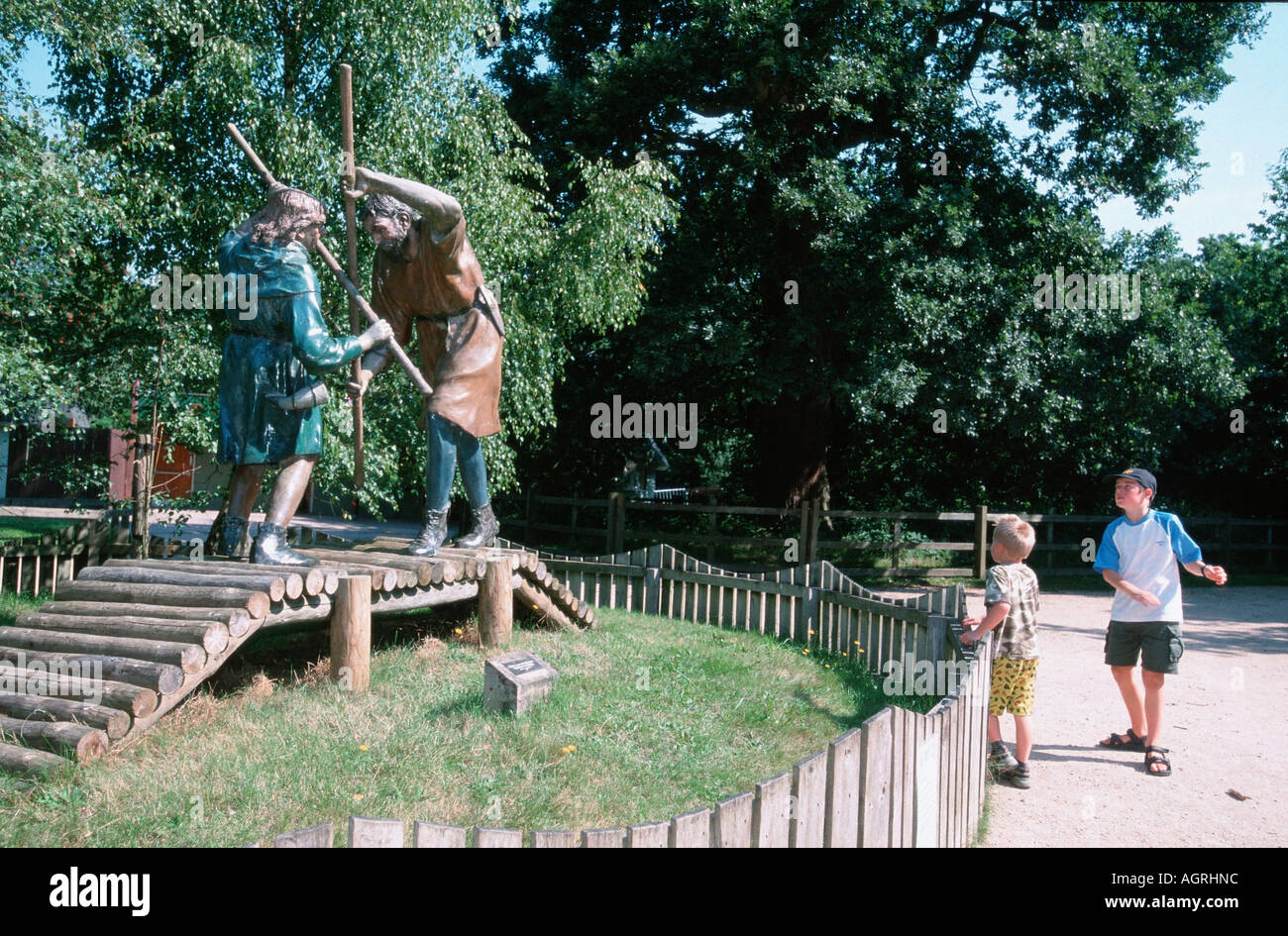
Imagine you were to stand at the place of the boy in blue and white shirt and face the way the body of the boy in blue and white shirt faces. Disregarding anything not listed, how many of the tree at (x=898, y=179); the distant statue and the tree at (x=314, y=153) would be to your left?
0

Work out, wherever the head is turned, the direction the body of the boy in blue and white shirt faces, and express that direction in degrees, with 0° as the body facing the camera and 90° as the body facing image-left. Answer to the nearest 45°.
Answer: approximately 45°

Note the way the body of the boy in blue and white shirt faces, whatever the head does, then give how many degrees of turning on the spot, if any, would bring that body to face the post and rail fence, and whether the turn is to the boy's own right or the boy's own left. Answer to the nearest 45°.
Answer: approximately 135° to the boy's own right

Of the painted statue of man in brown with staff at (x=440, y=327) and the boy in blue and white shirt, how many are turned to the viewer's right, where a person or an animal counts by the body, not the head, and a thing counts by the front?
0

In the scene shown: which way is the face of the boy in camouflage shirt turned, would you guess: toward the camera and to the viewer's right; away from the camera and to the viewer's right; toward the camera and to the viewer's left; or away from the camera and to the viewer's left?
away from the camera and to the viewer's left

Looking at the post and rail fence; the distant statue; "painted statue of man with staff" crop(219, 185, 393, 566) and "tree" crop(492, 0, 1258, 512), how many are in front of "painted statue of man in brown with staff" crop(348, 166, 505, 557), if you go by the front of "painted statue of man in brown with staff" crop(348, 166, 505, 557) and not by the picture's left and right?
1

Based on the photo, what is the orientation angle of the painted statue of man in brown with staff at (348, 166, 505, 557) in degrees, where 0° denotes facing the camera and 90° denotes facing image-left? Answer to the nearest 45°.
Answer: approximately 45°

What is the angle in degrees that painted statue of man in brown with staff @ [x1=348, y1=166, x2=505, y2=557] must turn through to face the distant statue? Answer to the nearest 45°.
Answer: approximately 135° to its right

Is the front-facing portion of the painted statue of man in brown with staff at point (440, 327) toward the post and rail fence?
no

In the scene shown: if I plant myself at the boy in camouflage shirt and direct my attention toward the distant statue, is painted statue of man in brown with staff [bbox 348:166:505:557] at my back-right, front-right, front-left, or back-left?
front-left
